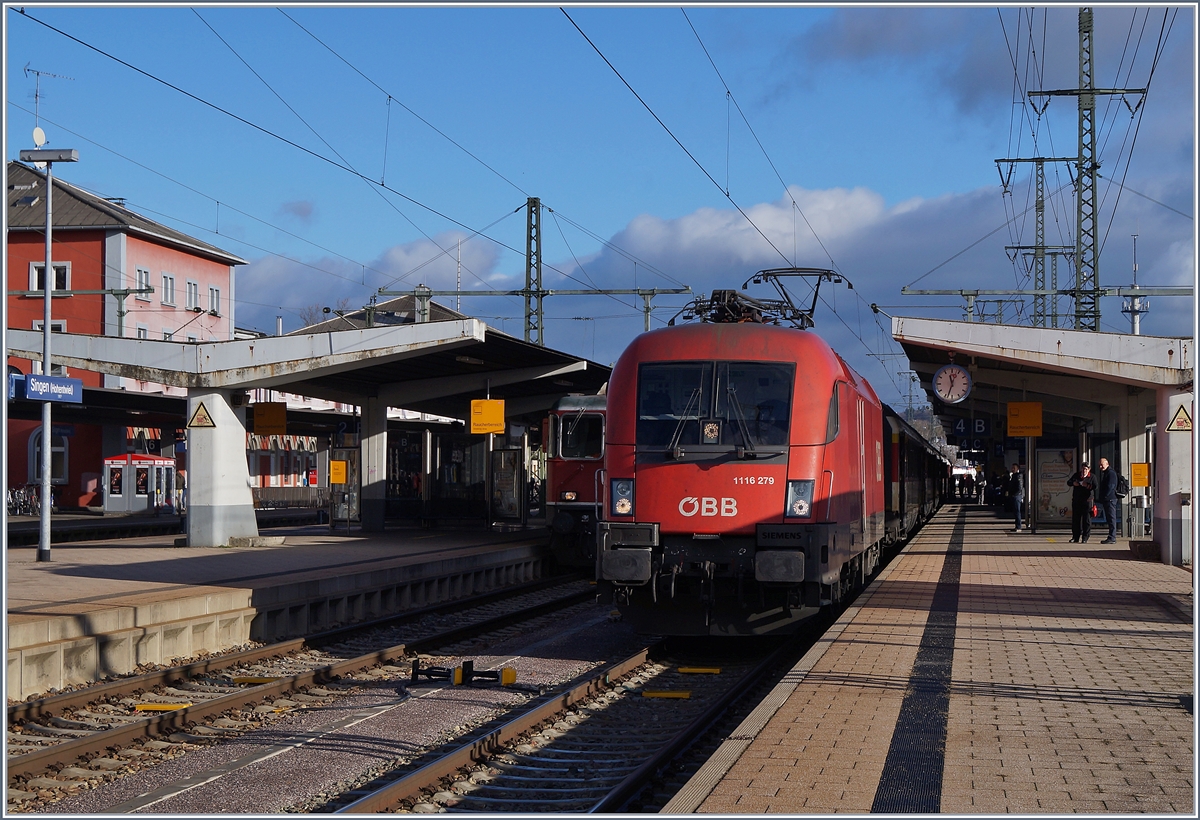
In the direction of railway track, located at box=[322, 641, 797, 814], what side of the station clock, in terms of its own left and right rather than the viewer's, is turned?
front

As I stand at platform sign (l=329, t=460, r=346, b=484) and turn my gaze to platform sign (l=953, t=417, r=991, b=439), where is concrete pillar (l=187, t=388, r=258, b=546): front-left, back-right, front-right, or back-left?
back-right

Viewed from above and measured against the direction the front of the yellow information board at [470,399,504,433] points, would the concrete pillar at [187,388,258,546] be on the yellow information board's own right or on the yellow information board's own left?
on the yellow information board's own right

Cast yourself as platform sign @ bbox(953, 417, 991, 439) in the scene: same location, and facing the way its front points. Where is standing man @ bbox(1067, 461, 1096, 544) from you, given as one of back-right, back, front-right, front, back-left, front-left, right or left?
front

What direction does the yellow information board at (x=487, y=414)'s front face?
toward the camera

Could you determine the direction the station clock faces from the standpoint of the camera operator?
facing the viewer

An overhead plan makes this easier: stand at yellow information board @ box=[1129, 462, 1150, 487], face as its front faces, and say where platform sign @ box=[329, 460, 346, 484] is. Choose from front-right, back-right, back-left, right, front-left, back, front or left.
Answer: right

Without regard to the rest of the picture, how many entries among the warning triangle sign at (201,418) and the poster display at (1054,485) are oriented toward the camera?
2

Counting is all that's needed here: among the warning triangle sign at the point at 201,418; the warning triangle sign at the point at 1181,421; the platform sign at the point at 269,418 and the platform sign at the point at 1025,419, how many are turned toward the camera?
4

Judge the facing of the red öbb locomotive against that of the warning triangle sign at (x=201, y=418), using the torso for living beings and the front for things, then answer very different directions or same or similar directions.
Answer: same or similar directions

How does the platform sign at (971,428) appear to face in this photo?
toward the camera
